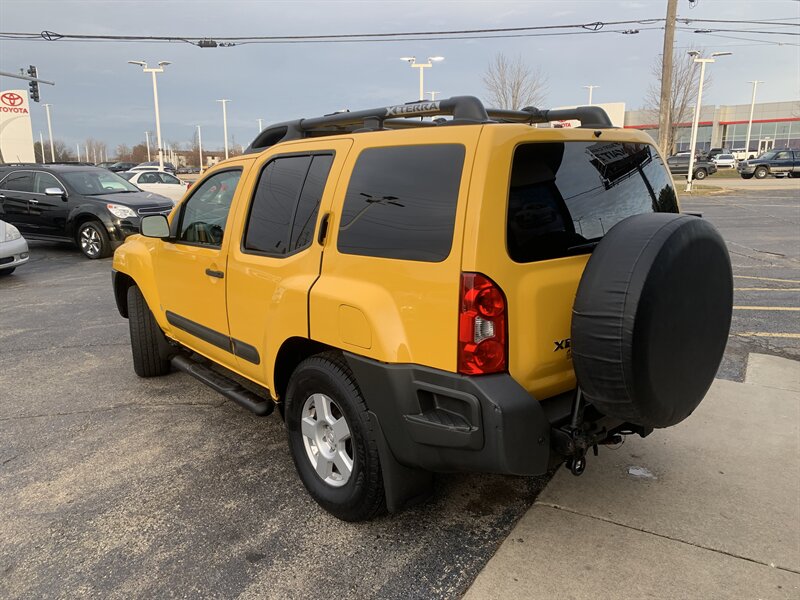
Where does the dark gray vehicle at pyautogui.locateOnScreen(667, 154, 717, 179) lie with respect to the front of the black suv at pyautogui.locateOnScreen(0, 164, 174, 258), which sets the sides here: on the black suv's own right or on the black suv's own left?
on the black suv's own left

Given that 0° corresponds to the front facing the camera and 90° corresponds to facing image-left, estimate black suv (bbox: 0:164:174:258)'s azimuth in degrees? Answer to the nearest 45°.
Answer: approximately 315°

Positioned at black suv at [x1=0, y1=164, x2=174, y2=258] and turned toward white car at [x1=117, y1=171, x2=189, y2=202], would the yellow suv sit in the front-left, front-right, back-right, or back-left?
back-right

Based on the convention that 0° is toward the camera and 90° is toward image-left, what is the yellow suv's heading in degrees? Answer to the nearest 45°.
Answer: approximately 135°

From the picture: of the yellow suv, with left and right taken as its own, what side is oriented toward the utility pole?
right

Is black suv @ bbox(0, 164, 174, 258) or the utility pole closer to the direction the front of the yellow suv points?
the black suv
